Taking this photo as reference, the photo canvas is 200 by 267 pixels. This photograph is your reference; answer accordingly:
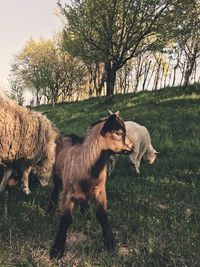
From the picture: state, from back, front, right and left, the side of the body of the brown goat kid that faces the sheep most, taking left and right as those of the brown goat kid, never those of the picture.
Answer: back

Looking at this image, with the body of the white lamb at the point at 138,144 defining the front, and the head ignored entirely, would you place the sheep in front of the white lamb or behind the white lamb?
behind

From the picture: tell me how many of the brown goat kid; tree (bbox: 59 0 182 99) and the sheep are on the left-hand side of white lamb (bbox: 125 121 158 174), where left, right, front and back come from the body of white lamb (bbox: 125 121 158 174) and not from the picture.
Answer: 1

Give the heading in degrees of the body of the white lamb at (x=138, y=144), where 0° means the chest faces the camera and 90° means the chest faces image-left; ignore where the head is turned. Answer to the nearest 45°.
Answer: approximately 270°

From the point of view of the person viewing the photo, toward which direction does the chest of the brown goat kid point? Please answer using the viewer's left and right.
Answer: facing the viewer and to the right of the viewer

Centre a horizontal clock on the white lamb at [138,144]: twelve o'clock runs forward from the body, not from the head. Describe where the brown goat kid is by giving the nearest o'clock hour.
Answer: The brown goat kid is roughly at 3 o'clock from the white lamb.

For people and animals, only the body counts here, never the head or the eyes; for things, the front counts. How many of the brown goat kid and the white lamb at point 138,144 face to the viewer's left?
0

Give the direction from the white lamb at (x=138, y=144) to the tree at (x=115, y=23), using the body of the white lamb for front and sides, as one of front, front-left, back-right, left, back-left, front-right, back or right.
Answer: left
